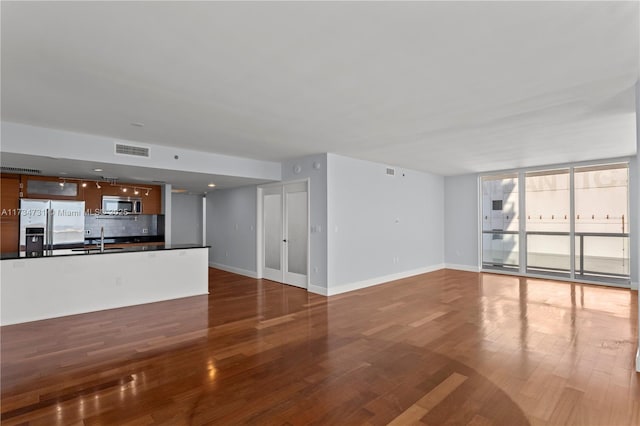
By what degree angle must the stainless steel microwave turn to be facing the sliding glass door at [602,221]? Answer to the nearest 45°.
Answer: approximately 45° to its left

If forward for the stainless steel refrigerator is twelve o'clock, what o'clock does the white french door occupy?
The white french door is roughly at 10 o'clock from the stainless steel refrigerator.

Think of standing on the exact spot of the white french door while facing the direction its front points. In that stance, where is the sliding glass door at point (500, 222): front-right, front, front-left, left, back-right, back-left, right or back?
back-left

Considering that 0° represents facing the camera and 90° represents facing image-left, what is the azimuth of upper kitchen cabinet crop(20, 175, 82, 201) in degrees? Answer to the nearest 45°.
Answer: approximately 0°

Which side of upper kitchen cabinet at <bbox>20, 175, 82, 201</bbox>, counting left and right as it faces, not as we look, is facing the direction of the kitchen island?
front

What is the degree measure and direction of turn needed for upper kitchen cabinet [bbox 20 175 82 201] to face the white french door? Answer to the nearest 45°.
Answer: approximately 45° to its left

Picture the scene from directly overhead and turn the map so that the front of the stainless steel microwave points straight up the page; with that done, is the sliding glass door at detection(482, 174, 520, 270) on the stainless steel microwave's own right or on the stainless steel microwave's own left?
on the stainless steel microwave's own left

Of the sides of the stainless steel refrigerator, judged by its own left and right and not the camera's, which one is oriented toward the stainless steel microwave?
left

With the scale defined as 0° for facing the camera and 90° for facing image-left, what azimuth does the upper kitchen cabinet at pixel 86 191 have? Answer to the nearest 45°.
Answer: approximately 0°

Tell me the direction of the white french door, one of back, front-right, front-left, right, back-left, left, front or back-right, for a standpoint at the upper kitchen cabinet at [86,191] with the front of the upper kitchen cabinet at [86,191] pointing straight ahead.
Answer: front-left

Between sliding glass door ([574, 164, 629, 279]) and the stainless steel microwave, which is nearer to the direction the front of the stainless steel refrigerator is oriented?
the sliding glass door

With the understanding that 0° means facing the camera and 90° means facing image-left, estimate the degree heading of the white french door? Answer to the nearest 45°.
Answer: approximately 45°
